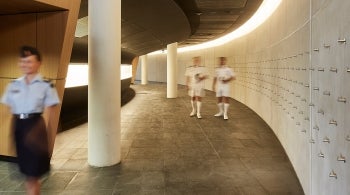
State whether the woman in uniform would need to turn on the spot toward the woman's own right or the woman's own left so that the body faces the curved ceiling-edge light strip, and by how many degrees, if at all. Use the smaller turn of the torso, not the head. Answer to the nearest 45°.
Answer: approximately 180°

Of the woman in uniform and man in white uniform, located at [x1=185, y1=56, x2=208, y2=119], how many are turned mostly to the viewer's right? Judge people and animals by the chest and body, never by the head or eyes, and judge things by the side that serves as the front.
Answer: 0

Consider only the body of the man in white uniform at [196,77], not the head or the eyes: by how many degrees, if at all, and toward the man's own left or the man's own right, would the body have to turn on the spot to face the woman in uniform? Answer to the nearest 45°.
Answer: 0° — they already face them

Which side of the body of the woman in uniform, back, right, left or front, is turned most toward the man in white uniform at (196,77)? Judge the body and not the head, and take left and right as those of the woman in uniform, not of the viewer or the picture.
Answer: back

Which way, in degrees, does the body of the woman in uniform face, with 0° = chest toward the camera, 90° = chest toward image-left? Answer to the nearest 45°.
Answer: approximately 45°

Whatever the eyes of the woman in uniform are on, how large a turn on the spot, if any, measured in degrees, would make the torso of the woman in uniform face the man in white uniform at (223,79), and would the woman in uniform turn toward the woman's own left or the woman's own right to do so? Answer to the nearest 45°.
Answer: approximately 180°

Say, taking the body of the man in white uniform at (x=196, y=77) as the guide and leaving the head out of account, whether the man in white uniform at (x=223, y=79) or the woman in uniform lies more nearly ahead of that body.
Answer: the woman in uniform

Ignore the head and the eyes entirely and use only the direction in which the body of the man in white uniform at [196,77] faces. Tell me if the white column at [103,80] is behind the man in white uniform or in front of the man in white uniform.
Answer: in front

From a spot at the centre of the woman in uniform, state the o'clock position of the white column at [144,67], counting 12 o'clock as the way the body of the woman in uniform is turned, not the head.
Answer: The white column is roughly at 5 o'clock from the woman in uniform.

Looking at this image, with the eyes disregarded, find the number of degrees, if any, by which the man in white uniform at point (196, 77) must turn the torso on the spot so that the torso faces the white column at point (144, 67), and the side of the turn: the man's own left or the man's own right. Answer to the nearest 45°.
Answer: approximately 180°

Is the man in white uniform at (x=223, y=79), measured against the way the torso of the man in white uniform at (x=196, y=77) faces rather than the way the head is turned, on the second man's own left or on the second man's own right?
on the second man's own left

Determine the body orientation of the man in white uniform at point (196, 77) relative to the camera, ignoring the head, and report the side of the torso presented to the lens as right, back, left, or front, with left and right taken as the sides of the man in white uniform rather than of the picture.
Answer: front
